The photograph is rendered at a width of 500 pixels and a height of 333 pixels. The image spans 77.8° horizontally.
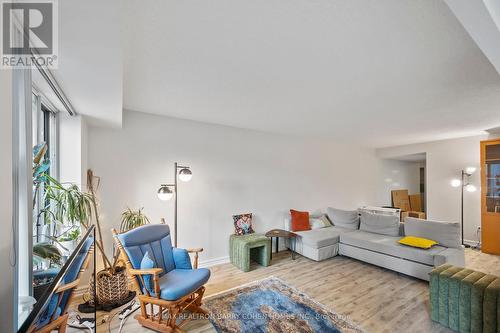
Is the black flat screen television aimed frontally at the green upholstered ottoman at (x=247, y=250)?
no

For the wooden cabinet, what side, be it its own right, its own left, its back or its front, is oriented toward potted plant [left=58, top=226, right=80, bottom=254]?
front

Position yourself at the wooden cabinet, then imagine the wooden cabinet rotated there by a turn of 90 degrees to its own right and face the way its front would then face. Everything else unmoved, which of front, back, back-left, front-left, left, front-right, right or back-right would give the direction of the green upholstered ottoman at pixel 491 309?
back-left

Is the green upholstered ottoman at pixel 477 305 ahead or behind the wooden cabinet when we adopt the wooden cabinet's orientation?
ahead

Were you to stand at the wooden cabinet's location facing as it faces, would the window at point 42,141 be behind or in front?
in front

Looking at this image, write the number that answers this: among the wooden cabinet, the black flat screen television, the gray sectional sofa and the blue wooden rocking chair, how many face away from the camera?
0

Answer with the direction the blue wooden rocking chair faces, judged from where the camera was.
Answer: facing the viewer and to the right of the viewer

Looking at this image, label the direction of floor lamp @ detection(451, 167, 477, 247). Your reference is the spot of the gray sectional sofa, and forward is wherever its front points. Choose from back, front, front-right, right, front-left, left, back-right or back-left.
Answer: back

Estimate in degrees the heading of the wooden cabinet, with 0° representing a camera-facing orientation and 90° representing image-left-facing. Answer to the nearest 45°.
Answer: approximately 45°

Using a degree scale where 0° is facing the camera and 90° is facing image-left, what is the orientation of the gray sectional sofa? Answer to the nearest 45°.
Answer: approximately 45°
